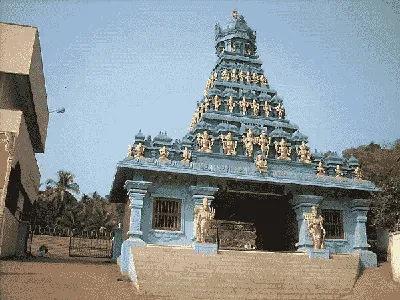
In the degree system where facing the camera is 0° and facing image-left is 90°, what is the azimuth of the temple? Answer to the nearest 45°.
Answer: approximately 0°

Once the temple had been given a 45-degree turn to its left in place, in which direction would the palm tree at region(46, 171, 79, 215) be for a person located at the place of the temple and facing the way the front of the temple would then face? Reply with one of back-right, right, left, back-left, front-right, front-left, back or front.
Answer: back
